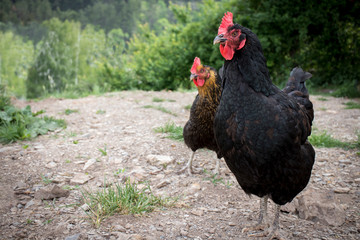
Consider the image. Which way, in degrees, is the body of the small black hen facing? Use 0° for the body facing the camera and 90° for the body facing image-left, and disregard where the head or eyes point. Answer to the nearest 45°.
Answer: approximately 45°

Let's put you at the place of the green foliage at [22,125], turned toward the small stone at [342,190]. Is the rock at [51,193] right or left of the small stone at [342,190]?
right

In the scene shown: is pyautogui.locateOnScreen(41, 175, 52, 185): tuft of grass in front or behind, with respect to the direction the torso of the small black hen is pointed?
in front

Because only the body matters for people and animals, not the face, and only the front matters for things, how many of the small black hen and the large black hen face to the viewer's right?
0

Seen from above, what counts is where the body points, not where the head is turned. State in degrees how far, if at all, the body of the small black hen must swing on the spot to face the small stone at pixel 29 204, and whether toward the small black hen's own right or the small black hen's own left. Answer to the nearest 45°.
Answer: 0° — it already faces it

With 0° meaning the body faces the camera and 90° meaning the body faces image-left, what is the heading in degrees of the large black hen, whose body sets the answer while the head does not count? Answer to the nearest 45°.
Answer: approximately 45°

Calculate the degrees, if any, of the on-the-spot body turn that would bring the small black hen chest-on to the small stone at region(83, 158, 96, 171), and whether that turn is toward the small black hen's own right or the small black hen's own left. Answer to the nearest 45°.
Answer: approximately 45° to the small black hen's own right

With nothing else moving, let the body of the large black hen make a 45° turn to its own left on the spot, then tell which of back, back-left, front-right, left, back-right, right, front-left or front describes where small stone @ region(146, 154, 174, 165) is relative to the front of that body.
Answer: back-right

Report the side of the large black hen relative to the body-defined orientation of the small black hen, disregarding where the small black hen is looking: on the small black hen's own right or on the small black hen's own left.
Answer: on the small black hen's own left

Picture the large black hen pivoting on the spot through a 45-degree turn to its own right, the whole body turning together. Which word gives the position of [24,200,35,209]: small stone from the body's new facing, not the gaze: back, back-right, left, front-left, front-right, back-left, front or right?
front
